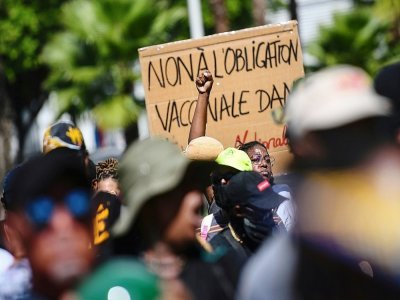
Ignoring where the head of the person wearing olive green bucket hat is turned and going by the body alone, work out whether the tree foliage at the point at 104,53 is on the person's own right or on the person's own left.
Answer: on the person's own left
